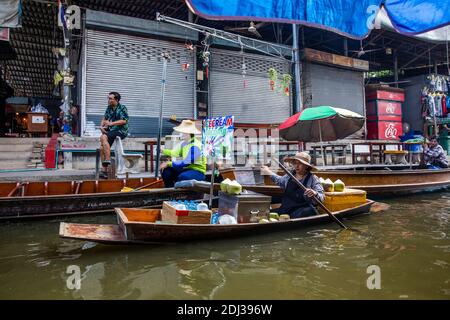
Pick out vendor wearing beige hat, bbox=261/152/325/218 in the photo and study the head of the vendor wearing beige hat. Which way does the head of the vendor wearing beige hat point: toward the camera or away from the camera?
toward the camera

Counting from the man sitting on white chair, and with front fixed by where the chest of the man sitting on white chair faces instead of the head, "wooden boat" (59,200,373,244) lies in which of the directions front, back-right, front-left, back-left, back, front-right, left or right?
front-left

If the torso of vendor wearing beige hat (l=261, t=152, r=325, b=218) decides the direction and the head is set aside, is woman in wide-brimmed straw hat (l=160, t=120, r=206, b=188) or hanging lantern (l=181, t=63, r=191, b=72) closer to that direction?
the woman in wide-brimmed straw hat

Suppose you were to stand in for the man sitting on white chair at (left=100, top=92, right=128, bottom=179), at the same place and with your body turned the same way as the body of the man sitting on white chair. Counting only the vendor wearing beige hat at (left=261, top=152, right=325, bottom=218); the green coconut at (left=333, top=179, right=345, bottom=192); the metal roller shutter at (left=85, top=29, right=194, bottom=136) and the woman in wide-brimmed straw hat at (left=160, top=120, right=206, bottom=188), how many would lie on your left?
3

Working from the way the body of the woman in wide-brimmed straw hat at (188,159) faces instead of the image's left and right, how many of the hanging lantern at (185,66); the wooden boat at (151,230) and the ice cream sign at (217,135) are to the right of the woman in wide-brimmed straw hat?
1

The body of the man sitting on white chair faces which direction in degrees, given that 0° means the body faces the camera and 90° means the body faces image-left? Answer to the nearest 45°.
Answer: approximately 45°
